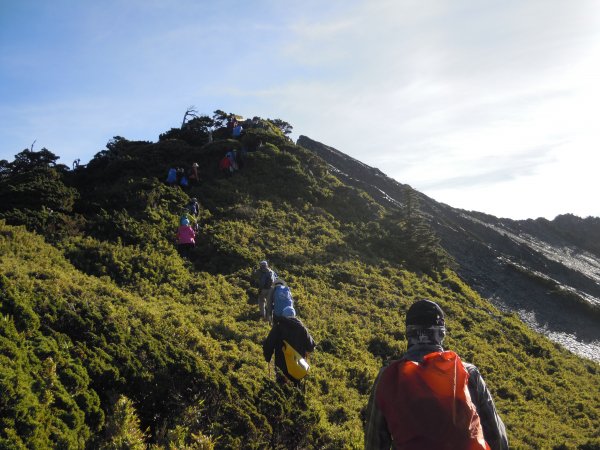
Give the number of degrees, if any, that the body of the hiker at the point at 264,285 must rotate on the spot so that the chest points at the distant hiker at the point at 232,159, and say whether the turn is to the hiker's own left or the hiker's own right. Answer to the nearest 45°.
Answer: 0° — they already face them

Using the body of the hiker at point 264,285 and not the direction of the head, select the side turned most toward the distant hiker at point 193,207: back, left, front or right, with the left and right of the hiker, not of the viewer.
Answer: front

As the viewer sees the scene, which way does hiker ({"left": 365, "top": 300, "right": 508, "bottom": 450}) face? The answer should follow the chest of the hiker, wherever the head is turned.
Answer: away from the camera

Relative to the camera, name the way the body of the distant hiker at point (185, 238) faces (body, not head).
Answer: away from the camera

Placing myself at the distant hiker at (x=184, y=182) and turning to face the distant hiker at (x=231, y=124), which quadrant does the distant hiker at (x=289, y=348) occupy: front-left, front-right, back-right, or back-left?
back-right

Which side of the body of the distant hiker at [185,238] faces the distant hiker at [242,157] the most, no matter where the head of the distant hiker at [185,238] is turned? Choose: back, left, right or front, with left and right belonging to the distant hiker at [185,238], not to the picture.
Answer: front

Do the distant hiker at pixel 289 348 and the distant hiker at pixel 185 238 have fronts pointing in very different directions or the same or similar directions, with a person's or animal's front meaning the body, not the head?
same or similar directions

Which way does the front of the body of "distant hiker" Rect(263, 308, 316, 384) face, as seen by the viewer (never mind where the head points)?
away from the camera
